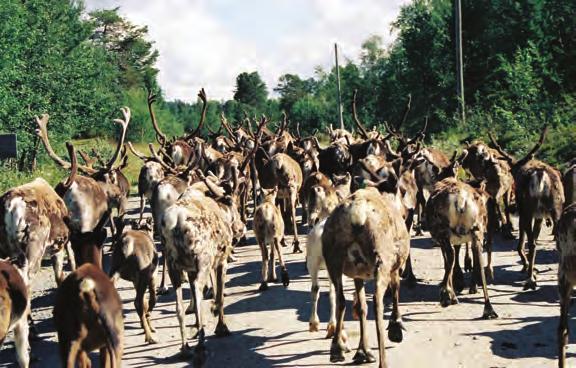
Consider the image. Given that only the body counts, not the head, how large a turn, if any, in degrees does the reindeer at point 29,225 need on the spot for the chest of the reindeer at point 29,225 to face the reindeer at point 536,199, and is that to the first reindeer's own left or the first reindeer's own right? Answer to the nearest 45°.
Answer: approximately 45° to the first reindeer's own right

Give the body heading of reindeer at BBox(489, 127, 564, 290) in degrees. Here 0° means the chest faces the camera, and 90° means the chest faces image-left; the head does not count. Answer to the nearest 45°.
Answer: approximately 180°

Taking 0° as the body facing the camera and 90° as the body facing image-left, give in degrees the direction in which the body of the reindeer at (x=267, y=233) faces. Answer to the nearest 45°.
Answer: approximately 180°

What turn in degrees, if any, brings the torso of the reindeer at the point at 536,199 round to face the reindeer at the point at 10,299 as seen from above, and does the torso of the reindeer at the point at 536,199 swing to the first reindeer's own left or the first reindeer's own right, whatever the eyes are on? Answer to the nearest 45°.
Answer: approximately 135° to the first reindeer's own left

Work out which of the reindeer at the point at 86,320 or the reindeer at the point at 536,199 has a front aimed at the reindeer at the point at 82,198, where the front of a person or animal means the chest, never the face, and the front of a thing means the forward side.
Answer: the reindeer at the point at 86,320

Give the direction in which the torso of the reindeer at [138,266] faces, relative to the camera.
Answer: away from the camera

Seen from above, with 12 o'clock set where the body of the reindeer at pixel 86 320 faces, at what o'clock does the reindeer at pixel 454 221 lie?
the reindeer at pixel 454 221 is roughly at 2 o'clock from the reindeer at pixel 86 320.

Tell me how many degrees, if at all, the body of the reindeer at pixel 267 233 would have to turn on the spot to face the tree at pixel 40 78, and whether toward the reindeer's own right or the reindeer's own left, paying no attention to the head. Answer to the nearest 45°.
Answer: approximately 45° to the reindeer's own left

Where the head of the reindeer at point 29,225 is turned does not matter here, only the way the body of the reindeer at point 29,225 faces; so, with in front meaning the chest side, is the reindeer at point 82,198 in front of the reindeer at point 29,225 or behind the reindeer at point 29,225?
in front

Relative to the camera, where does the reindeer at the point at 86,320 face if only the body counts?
away from the camera

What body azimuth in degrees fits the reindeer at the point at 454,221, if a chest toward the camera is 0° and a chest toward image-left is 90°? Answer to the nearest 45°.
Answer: approximately 180°
